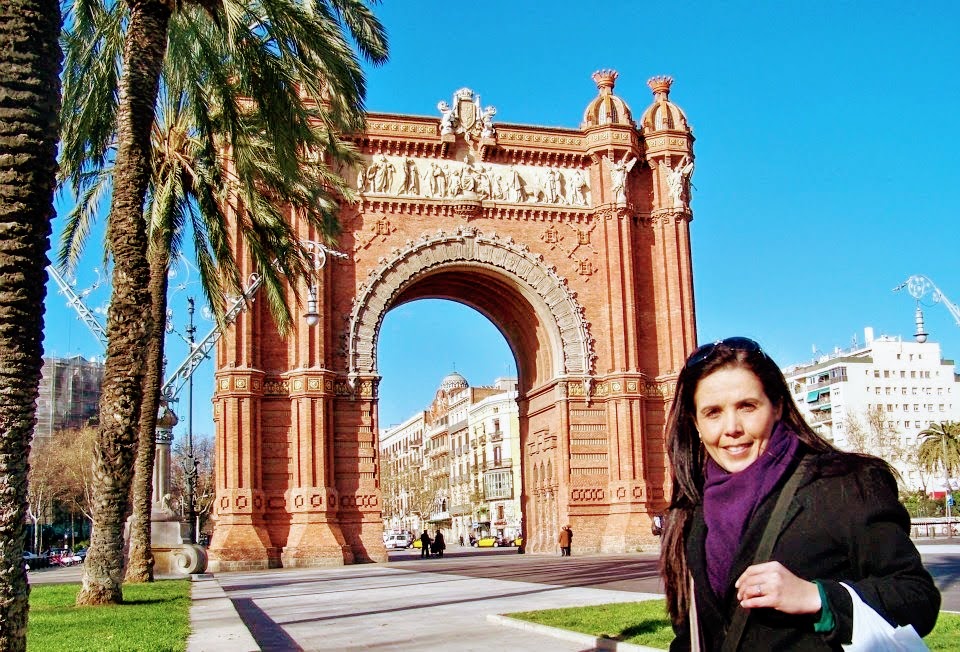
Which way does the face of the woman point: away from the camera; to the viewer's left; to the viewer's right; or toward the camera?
toward the camera

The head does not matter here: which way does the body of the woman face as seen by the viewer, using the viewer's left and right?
facing the viewer and to the left of the viewer

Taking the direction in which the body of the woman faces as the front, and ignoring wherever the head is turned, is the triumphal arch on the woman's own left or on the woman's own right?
on the woman's own right

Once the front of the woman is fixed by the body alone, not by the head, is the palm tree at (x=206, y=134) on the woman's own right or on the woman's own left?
on the woman's own right

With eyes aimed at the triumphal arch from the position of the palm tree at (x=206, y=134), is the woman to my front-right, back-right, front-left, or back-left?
back-right

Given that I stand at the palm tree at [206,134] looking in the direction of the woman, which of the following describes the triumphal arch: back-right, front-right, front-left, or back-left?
back-left

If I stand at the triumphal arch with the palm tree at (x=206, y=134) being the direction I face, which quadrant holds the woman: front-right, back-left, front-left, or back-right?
front-left
